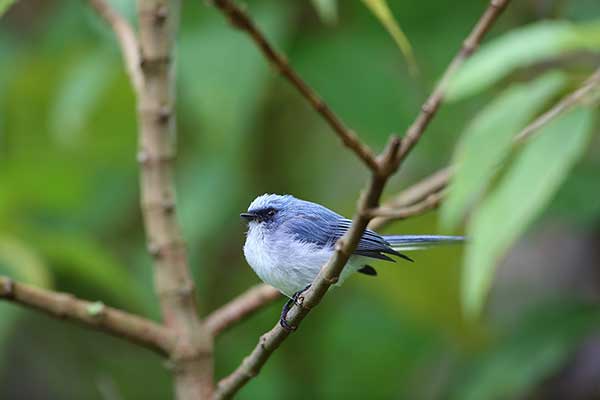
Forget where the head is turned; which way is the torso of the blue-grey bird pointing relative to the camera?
to the viewer's left

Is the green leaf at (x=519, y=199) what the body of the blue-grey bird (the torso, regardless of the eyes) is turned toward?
no

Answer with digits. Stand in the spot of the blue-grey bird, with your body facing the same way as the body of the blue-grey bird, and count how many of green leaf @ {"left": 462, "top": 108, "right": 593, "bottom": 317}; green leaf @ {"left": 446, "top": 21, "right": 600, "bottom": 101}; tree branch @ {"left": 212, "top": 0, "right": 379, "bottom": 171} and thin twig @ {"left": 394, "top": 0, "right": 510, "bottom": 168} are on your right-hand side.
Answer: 0

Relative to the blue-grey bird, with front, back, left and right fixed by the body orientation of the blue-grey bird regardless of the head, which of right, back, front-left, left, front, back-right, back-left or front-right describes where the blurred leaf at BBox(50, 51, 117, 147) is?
front-right

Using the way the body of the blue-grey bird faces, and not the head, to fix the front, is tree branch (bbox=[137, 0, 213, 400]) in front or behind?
in front

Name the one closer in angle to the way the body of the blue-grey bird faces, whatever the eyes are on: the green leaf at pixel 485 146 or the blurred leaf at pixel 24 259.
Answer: the blurred leaf

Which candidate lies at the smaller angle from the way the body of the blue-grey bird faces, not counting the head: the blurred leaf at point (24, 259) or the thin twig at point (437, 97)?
the blurred leaf
